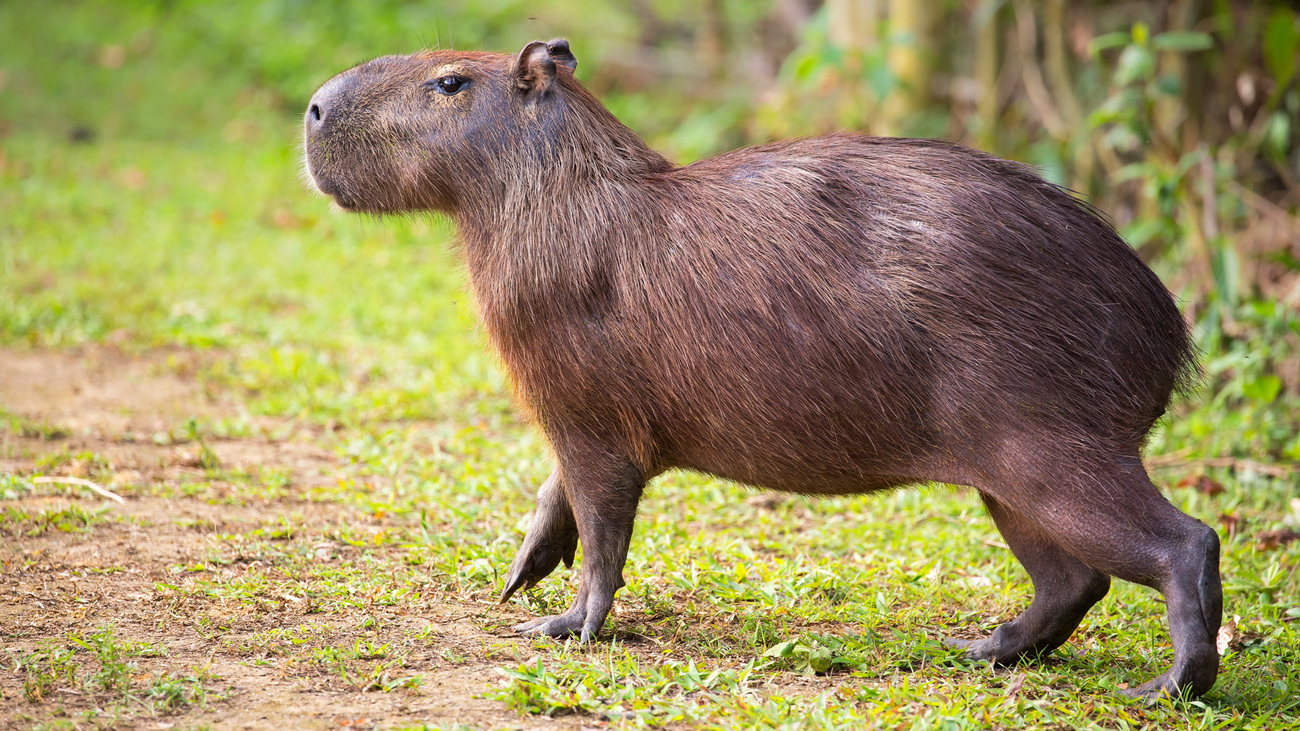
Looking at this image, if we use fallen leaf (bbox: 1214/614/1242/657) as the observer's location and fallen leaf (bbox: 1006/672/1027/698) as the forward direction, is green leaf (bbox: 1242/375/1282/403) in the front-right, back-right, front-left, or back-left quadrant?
back-right

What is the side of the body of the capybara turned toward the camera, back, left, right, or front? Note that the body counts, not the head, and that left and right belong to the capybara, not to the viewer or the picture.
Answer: left

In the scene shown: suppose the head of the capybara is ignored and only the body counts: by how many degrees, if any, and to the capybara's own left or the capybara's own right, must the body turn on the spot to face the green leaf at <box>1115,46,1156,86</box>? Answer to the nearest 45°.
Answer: approximately 135° to the capybara's own right

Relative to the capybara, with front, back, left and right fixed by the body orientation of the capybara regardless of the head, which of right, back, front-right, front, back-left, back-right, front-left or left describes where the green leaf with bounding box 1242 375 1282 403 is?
back-right

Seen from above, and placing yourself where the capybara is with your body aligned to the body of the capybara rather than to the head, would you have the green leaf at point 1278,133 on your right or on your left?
on your right

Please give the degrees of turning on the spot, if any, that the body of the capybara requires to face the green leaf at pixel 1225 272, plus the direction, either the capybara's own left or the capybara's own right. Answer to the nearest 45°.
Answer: approximately 135° to the capybara's own right

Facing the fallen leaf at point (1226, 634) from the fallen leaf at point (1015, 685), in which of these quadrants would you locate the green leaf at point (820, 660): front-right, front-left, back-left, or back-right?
back-left

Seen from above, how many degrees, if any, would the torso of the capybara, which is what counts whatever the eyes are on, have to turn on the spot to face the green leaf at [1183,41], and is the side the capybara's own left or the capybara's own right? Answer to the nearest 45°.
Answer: approximately 135° to the capybara's own right

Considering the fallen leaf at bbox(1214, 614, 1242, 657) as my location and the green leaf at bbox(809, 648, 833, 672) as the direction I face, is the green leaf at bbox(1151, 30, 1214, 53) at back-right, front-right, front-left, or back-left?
back-right
